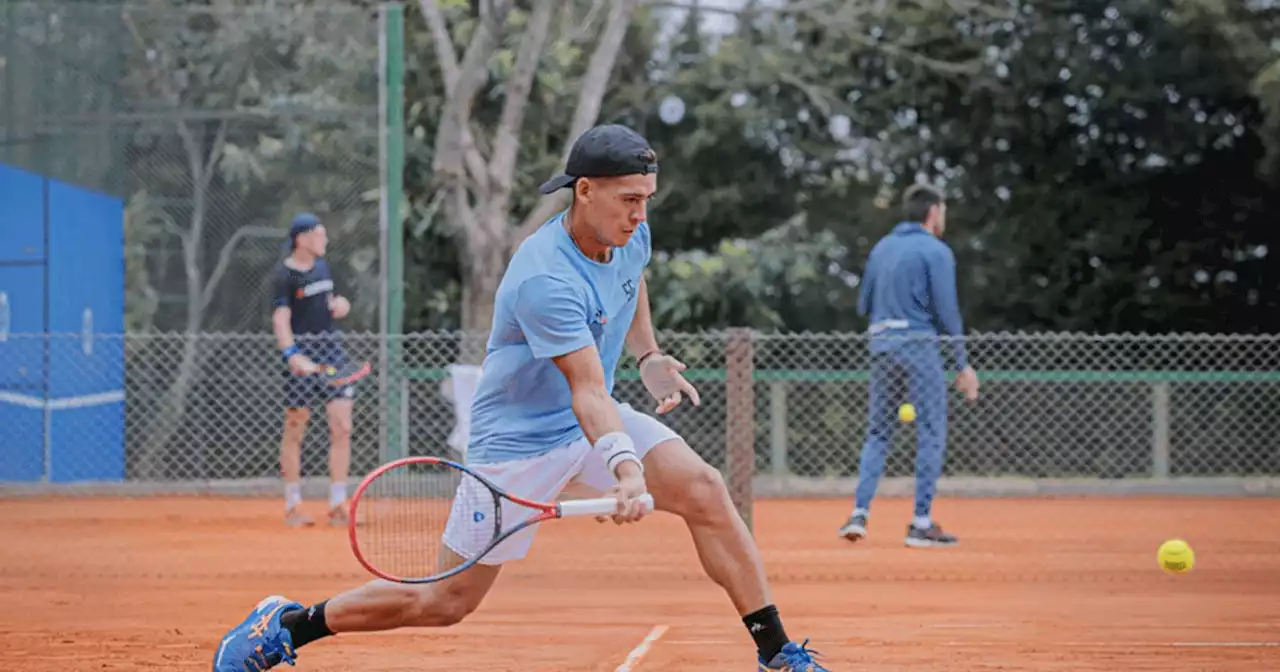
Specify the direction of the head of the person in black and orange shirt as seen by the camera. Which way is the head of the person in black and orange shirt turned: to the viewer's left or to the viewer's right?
to the viewer's right

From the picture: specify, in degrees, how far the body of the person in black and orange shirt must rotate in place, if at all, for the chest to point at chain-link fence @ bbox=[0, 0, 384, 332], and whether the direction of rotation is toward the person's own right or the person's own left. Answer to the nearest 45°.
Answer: approximately 135° to the person's own left

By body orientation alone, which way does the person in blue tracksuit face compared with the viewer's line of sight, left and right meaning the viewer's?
facing away from the viewer and to the right of the viewer

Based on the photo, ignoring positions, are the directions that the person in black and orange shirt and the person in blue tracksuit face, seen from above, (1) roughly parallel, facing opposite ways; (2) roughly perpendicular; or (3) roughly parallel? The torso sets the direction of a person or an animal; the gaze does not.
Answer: roughly perpendicular

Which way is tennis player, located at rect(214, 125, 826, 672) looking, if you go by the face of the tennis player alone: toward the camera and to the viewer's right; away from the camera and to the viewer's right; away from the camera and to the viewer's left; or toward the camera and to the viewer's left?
toward the camera and to the viewer's right

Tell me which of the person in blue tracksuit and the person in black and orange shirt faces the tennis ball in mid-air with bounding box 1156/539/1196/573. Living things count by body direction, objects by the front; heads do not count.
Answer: the person in black and orange shirt

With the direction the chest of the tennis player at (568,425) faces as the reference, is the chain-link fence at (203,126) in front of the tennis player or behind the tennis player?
behind

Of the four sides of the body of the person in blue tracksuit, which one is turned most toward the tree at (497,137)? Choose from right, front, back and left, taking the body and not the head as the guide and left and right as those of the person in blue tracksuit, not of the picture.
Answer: left

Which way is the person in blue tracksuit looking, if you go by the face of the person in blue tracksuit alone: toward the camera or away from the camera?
away from the camera
